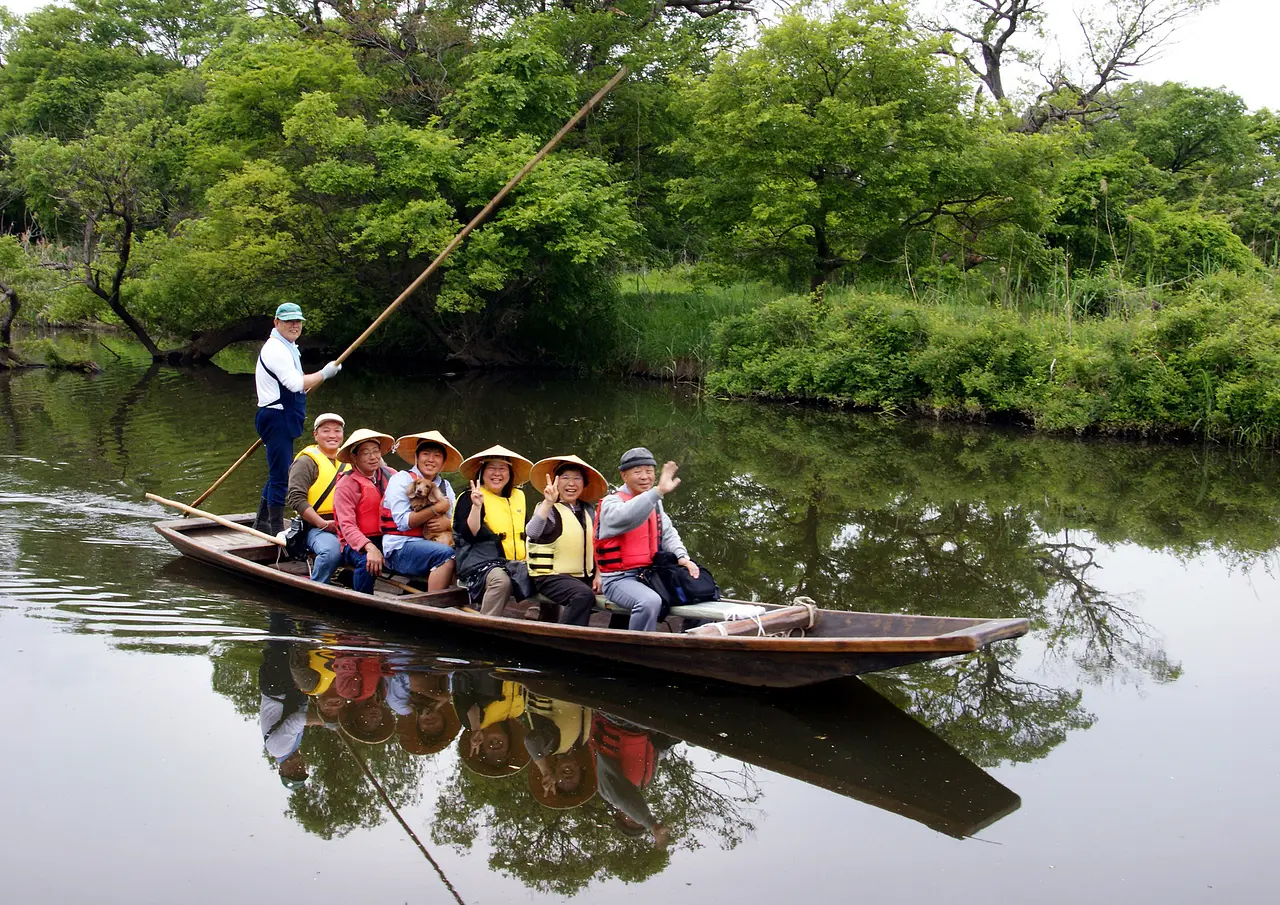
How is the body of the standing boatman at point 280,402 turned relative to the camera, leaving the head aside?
to the viewer's right

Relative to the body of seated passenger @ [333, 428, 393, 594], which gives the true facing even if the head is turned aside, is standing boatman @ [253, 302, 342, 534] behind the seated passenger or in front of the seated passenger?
behind

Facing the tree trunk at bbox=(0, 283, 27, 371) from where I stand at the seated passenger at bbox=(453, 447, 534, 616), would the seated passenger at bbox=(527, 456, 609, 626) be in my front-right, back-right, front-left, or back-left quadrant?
back-right
